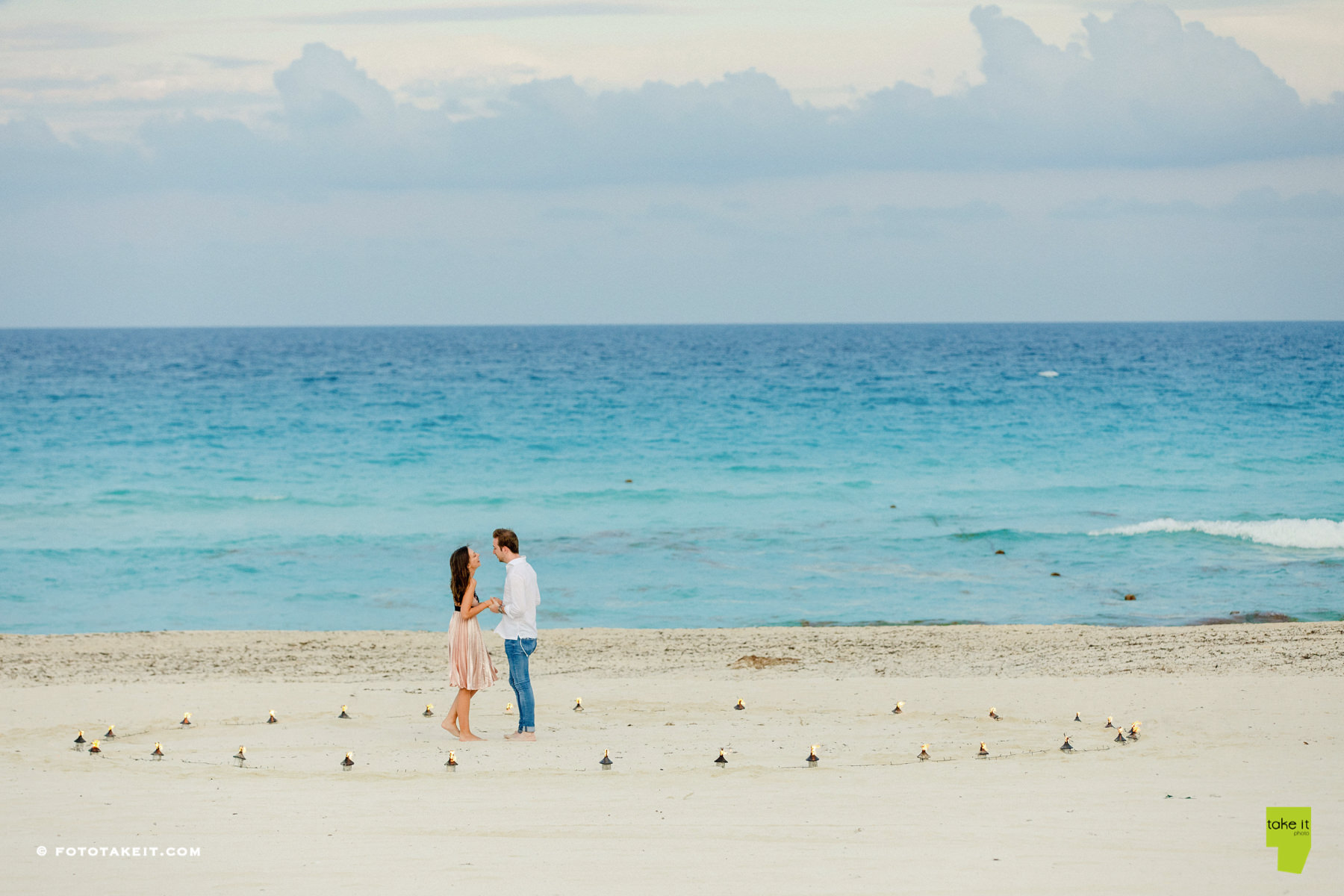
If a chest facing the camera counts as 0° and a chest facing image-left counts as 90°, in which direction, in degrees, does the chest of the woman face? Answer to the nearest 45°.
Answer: approximately 270°

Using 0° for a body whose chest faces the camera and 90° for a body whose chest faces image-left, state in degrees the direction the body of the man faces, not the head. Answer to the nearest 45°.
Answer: approximately 90°

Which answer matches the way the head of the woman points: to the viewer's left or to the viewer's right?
to the viewer's right

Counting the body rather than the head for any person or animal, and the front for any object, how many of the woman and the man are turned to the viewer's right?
1

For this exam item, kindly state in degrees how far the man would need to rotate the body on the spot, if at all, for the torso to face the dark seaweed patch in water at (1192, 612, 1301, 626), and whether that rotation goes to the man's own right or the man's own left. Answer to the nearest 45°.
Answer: approximately 135° to the man's own right

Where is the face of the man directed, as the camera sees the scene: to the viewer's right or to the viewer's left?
to the viewer's left

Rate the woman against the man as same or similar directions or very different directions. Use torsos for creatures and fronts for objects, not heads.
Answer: very different directions

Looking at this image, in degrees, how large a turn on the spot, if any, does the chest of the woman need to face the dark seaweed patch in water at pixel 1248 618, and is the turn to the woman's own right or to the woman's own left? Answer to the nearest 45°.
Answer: approximately 45° to the woman's own left
